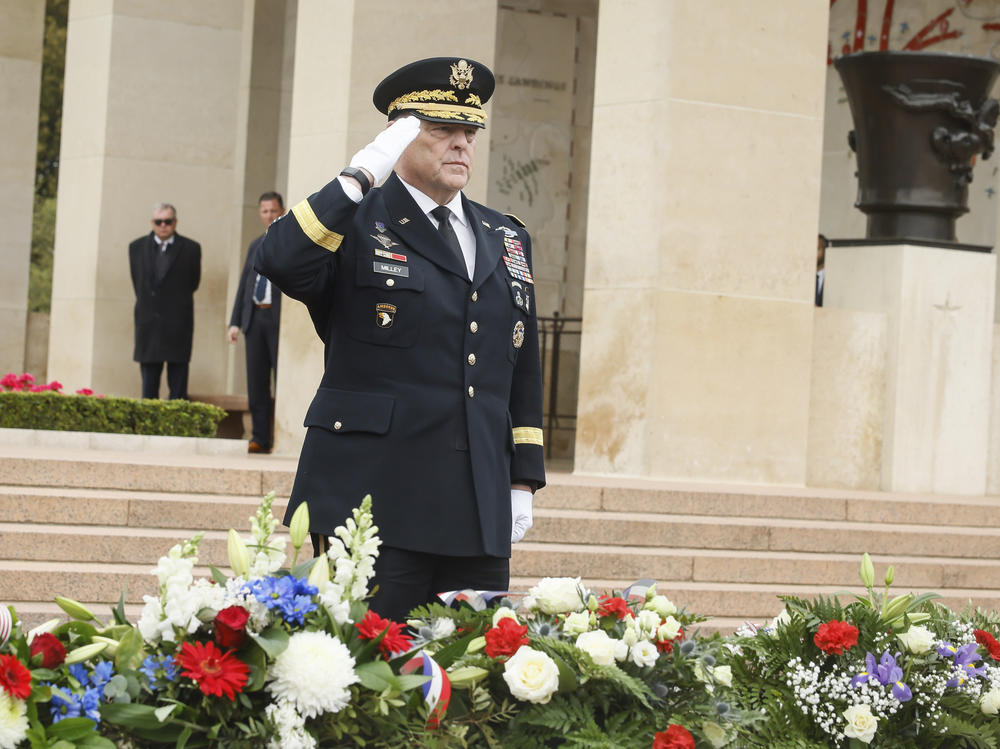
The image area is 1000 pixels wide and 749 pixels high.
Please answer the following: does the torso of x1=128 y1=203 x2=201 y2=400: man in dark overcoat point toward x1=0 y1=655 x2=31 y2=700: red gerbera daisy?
yes

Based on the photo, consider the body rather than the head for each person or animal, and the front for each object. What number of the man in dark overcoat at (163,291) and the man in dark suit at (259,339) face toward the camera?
2

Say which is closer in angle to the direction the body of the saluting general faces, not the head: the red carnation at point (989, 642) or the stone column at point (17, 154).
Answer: the red carnation

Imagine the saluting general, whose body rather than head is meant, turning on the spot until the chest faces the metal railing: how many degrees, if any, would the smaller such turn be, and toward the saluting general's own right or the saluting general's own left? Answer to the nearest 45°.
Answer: approximately 135° to the saluting general's own left

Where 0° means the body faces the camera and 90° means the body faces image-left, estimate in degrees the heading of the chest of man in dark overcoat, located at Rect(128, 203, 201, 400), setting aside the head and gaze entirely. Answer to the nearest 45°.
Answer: approximately 0°

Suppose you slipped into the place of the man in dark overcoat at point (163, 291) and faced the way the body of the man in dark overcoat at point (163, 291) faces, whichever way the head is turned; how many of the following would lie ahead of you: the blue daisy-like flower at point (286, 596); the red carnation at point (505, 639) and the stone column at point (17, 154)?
2
